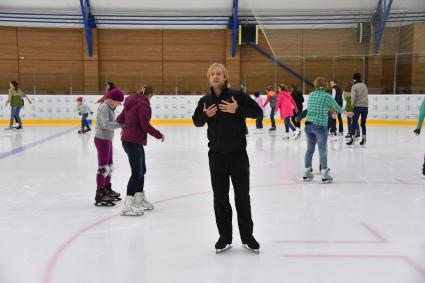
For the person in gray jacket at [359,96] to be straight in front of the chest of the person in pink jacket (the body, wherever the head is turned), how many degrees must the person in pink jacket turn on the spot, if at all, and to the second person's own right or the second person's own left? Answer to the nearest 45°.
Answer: approximately 180°

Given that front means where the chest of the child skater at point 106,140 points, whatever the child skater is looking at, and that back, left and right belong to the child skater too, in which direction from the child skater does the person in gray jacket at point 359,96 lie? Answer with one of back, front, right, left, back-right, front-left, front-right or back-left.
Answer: front-left

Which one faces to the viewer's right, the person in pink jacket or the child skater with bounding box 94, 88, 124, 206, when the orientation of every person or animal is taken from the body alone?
the child skater

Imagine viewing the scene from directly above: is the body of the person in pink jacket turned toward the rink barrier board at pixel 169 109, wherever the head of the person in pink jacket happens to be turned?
yes

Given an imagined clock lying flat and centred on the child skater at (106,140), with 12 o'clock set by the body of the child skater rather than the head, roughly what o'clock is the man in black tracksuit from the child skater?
The man in black tracksuit is roughly at 2 o'clock from the child skater.

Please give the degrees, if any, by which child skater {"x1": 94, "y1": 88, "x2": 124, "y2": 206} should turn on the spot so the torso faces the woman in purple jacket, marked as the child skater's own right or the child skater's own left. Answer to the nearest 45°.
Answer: approximately 45° to the child skater's own right

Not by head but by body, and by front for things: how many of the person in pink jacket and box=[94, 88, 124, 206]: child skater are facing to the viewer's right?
1

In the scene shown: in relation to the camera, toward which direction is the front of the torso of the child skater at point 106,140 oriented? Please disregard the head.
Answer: to the viewer's right

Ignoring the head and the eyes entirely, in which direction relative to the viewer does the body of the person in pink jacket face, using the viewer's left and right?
facing away from the viewer and to the left of the viewer
